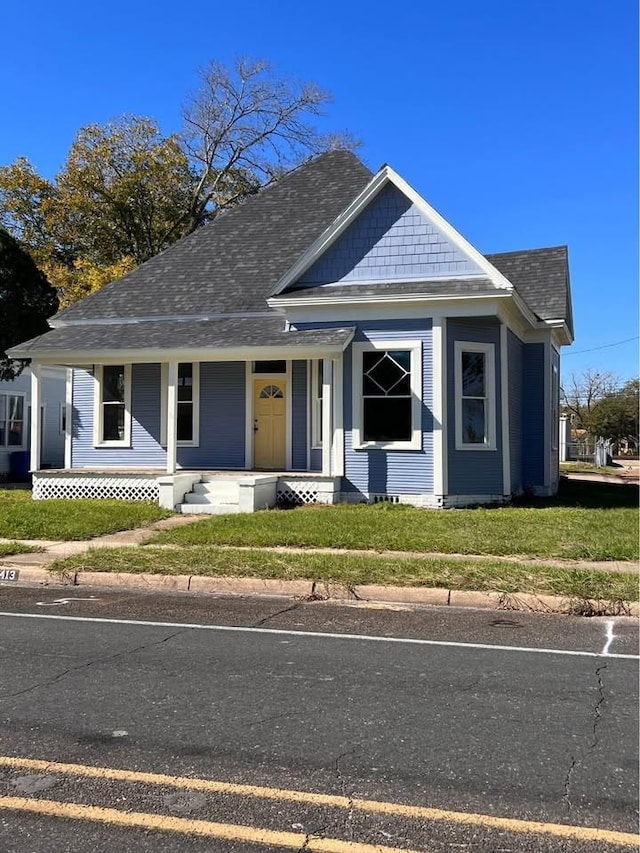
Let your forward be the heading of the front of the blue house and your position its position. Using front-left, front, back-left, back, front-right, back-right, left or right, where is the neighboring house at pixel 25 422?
back-right

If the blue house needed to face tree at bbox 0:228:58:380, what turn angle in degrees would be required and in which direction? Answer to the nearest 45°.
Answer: approximately 135° to its right

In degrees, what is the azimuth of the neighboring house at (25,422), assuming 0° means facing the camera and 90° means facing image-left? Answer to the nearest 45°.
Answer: approximately 0°

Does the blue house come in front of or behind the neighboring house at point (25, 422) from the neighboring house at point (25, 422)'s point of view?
in front

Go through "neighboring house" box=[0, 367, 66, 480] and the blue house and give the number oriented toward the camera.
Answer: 2
